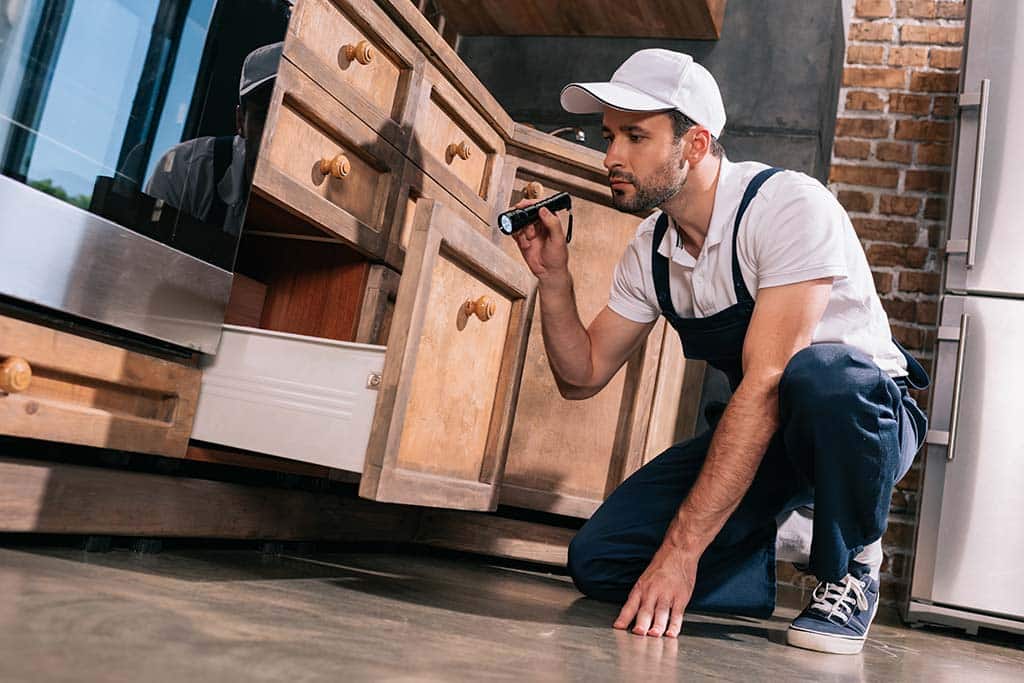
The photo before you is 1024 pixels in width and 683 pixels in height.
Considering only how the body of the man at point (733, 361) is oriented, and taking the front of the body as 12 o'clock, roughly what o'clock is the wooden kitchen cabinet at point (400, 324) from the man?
The wooden kitchen cabinet is roughly at 1 o'clock from the man.

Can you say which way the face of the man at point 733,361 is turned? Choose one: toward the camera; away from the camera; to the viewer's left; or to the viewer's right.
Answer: to the viewer's left

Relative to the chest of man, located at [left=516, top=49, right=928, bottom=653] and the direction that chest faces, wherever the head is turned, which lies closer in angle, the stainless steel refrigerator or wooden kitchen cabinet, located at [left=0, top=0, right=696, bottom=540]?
the wooden kitchen cabinet

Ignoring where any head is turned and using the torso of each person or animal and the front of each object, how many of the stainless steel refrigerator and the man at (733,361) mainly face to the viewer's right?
0

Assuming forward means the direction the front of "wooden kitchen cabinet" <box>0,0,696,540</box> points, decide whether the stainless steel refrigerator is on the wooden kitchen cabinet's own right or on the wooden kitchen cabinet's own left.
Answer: on the wooden kitchen cabinet's own left

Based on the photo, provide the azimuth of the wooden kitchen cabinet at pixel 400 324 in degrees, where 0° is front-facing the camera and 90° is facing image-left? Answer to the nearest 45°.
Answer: approximately 315°

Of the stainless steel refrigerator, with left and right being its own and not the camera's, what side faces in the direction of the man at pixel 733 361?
front

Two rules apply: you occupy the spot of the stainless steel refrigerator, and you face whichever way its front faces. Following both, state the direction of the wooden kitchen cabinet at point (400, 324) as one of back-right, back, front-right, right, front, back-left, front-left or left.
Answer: front-right

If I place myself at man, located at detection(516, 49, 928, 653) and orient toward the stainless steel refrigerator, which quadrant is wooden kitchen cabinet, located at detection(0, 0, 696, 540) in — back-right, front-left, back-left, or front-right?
back-left
